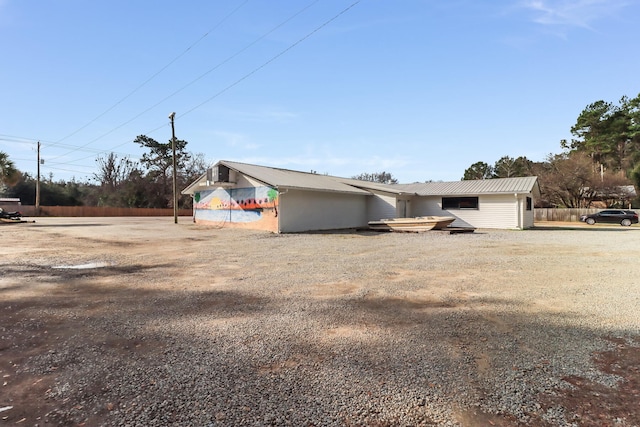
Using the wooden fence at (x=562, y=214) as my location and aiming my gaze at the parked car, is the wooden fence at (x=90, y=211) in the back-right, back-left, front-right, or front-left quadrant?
back-right

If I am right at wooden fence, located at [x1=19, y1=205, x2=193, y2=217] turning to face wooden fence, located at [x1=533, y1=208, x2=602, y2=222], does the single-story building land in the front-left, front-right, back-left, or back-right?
front-right

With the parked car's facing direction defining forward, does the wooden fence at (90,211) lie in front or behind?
in front

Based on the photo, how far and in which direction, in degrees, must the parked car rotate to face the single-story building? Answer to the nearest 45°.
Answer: approximately 45° to its left

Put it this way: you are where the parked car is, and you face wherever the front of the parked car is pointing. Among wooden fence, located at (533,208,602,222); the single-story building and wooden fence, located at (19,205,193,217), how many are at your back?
0

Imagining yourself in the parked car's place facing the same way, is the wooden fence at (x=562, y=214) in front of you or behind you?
in front

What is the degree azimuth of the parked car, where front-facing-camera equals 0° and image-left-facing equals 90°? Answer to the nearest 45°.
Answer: approximately 90°

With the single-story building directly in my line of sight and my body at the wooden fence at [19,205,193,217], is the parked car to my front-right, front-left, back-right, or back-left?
front-left
